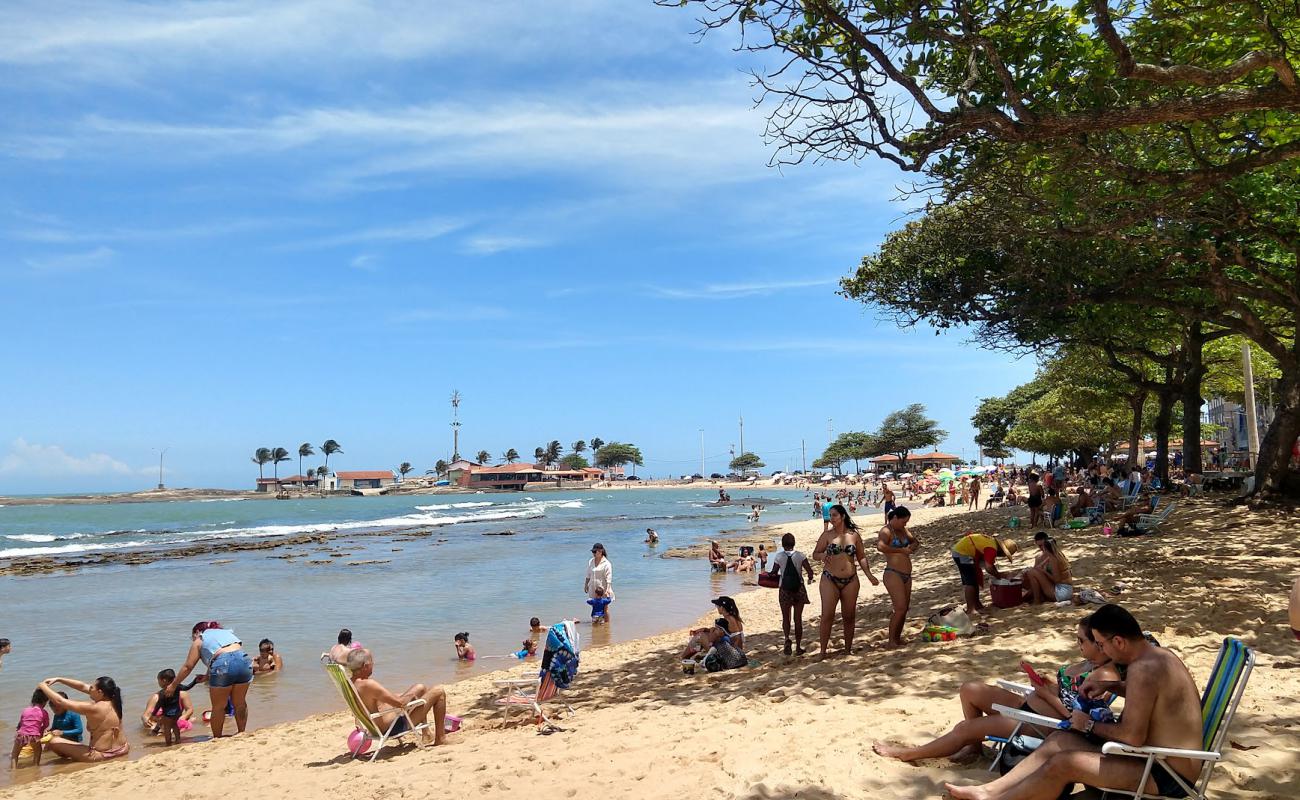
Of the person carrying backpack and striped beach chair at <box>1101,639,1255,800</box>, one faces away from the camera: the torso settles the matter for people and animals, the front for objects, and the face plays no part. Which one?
the person carrying backpack

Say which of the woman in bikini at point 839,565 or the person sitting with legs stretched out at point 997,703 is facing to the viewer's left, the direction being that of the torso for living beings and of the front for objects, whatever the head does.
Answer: the person sitting with legs stretched out

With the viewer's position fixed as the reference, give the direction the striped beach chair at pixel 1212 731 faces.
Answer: facing to the left of the viewer

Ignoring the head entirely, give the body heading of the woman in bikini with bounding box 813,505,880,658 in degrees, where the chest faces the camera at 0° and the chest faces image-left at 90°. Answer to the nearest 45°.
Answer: approximately 0°

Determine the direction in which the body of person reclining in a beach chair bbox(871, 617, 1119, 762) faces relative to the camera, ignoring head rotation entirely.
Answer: to the viewer's left

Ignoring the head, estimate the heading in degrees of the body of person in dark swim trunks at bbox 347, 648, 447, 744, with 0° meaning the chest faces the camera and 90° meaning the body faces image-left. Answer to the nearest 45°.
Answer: approximately 270°

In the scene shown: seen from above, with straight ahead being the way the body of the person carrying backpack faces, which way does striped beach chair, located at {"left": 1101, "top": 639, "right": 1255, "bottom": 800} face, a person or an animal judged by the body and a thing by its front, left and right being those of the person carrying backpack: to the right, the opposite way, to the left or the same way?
to the left

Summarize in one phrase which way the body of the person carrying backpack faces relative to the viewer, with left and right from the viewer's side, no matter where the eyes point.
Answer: facing away from the viewer

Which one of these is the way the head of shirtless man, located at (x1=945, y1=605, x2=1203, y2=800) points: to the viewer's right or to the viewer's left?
to the viewer's left

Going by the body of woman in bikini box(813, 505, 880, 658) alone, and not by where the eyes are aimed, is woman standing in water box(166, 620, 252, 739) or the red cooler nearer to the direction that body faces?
the woman standing in water

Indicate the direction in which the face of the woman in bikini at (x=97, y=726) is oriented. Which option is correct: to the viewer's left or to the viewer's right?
to the viewer's left

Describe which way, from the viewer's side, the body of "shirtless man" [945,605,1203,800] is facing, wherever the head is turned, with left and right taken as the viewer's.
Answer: facing to the left of the viewer
